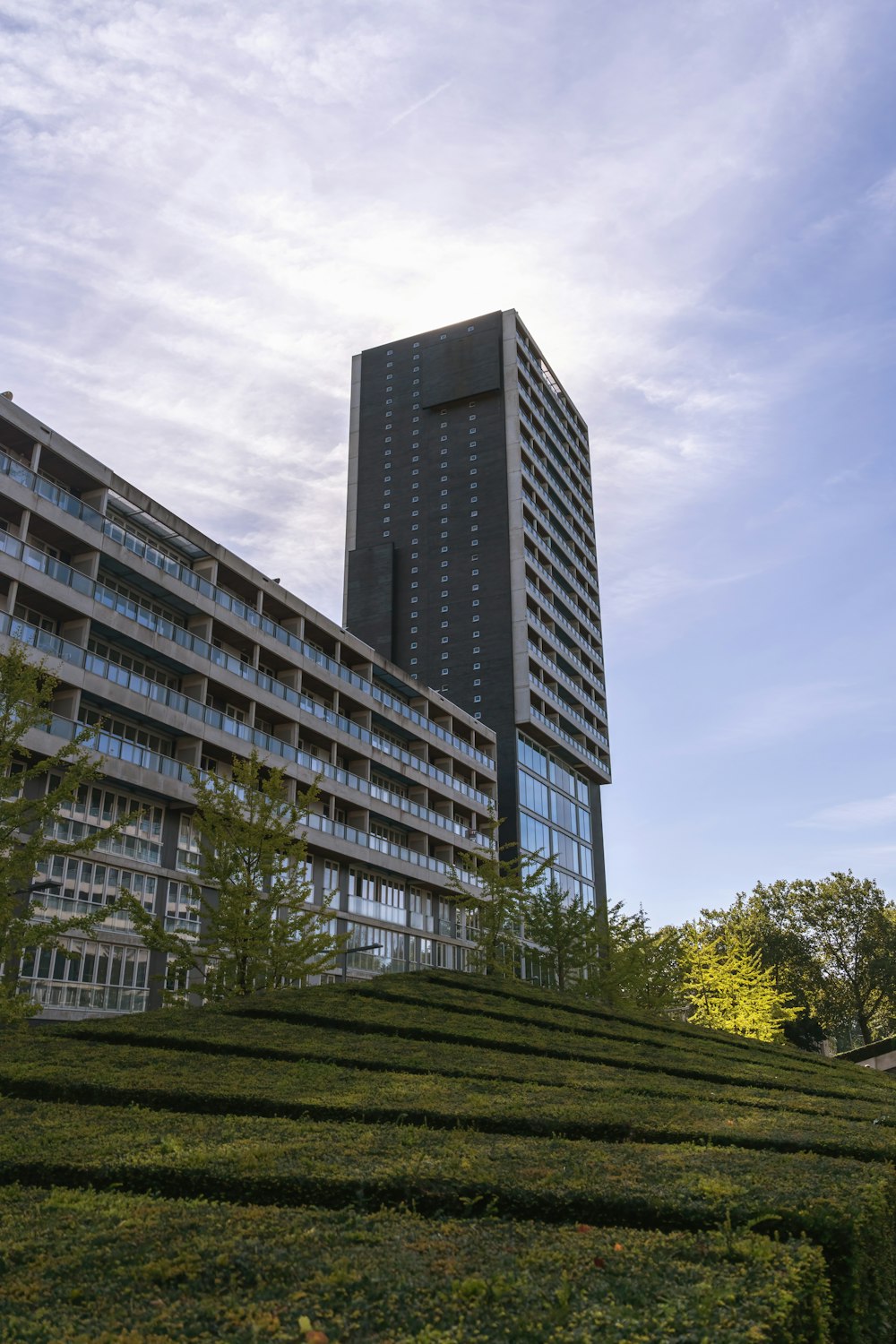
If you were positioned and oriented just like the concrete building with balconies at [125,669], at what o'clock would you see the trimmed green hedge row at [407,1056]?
The trimmed green hedge row is roughly at 1 o'clock from the concrete building with balconies.

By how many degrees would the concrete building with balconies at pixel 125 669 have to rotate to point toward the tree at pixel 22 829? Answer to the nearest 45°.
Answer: approximately 45° to its right

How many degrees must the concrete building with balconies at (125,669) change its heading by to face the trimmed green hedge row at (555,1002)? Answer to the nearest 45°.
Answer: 0° — it already faces it

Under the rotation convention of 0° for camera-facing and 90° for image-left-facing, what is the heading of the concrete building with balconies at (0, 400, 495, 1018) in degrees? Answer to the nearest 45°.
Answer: approximately 315°

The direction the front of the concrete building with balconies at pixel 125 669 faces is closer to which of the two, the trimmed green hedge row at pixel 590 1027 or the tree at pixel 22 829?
the trimmed green hedge row

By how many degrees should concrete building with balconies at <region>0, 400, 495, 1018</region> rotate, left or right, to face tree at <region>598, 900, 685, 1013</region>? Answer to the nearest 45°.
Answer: approximately 90° to its left
